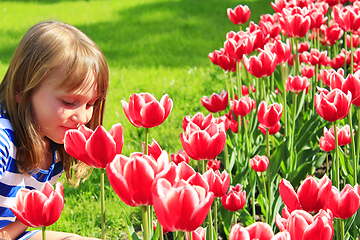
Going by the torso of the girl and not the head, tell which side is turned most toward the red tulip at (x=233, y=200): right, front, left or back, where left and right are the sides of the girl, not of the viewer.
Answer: front

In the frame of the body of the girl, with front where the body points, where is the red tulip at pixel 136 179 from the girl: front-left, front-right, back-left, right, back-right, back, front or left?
front-right

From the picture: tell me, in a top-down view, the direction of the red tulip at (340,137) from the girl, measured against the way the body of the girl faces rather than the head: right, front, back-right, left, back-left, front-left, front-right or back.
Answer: front-left

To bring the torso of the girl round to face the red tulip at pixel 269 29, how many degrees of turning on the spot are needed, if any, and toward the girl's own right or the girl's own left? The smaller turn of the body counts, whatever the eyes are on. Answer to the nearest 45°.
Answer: approximately 90° to the girl's own left

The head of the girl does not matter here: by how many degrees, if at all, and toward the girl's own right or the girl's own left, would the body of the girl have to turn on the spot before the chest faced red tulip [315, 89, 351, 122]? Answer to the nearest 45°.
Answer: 0° — they already face it

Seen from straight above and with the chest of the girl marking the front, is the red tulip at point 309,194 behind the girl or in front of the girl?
in front

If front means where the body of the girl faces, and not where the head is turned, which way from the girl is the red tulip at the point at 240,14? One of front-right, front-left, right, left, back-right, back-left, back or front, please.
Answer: left

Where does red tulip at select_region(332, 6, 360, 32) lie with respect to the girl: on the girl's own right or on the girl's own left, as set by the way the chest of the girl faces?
on the girl's own left

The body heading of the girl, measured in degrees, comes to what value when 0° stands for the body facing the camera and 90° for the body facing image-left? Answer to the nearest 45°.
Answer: approximately 315°

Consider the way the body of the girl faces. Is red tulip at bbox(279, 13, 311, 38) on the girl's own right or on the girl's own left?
on the girl's own left

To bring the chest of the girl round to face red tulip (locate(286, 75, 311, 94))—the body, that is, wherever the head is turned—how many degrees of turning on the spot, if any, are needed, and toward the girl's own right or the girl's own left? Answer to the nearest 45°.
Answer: approximately 45° to the girl's own left

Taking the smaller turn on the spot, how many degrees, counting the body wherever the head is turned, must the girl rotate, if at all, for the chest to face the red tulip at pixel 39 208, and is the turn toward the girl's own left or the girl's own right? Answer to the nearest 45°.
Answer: approximately 45° to the girl's own right
